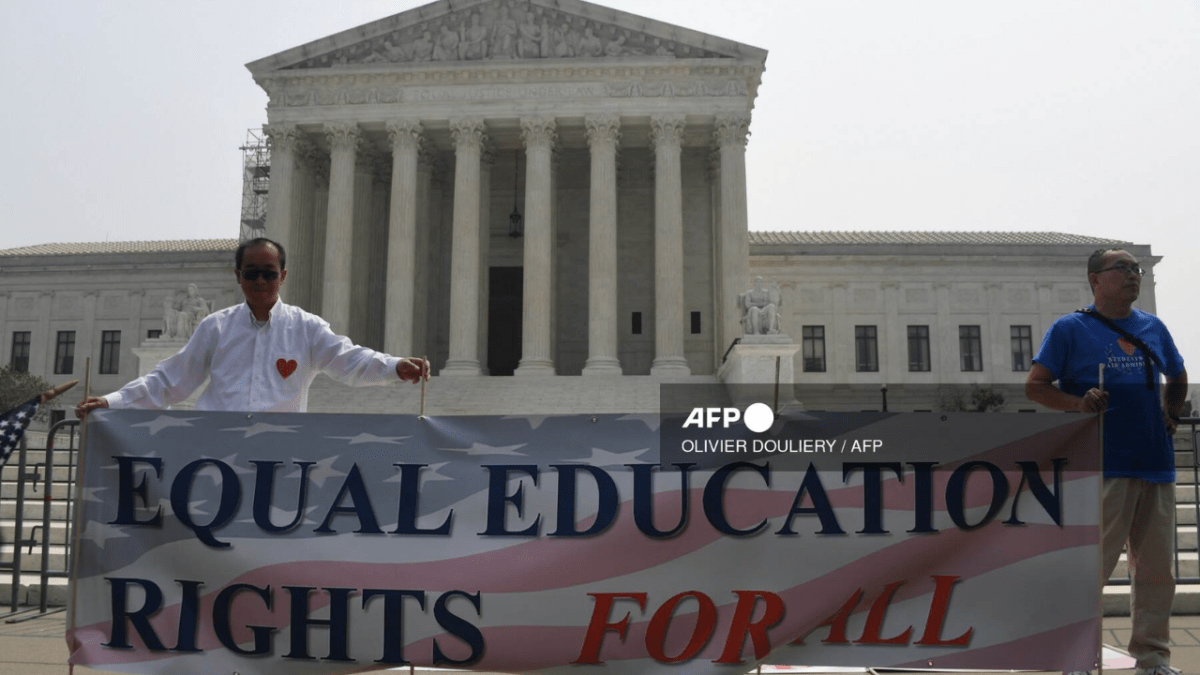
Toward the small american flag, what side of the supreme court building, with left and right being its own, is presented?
front

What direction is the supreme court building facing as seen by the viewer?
toward the camera

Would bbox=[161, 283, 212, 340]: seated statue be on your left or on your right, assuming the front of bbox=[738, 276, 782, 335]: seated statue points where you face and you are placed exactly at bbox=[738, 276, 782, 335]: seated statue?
on your right

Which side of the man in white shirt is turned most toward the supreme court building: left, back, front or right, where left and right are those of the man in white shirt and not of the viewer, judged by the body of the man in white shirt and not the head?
back

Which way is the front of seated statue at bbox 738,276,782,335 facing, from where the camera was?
facing the viewer

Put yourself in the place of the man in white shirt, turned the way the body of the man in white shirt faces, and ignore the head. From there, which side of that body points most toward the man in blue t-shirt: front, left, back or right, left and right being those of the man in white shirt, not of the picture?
left

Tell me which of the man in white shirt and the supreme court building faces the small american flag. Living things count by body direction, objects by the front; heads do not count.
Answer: the supreme court building

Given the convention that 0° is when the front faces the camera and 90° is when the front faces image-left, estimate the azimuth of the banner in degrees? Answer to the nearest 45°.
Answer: approximately 0°

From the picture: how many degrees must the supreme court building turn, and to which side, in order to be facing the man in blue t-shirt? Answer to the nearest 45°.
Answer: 0° — it already faces them

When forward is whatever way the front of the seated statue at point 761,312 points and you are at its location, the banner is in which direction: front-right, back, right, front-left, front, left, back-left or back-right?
front

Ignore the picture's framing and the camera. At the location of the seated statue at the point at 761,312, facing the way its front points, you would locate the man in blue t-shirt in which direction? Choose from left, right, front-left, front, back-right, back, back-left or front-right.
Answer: front

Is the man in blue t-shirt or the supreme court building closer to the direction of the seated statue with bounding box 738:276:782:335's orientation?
the man in blue t-shirt

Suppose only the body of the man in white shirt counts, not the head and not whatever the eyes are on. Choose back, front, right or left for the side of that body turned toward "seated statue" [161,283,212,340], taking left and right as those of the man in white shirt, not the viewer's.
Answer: back

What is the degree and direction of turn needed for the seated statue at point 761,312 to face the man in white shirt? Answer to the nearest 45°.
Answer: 0° — it already faces them
